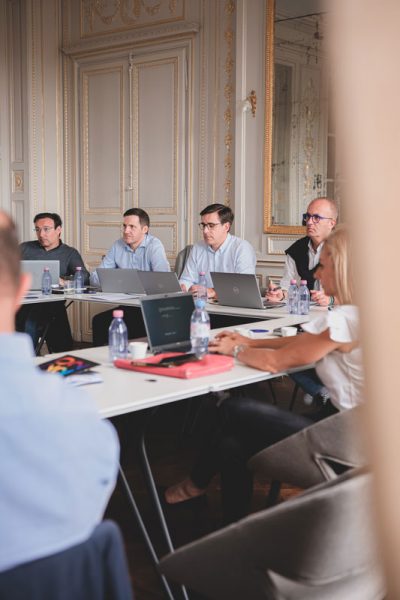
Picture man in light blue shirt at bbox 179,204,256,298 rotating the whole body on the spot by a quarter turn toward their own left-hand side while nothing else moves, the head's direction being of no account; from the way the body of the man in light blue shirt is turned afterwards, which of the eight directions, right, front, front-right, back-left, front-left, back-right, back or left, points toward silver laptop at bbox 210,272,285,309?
front-right

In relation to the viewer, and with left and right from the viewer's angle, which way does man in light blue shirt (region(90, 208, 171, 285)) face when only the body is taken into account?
facing the viewer and to the left of the viewer

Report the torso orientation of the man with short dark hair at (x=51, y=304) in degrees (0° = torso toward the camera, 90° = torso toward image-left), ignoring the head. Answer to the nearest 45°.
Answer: approximately 45°

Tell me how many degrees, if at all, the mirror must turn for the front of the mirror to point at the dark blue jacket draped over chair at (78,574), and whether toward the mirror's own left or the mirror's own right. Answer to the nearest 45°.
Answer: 0° — it already faces it

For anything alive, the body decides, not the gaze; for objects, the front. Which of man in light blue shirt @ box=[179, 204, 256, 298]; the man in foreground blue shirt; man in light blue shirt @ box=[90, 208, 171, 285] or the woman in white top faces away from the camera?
the man in foreground blue shirt

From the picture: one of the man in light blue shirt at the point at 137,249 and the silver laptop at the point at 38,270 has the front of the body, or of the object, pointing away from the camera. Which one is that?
the silver laptop

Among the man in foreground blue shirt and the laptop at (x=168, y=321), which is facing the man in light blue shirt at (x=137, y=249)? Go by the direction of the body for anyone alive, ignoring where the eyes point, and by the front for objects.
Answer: the man in foreground blue shirt

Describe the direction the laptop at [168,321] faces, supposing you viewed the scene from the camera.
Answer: facing the viewer

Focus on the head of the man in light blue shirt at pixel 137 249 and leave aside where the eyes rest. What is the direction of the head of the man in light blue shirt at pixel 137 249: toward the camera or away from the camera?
toward the camera

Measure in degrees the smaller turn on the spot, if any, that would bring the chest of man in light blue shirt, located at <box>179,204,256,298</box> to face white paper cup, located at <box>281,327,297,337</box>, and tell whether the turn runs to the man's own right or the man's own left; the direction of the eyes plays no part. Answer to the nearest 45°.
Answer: approximately 45° to the man's own left

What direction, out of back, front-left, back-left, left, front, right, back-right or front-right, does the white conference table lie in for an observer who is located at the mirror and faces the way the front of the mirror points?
front

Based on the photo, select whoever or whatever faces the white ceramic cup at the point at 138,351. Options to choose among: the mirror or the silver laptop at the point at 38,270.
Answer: the mirror

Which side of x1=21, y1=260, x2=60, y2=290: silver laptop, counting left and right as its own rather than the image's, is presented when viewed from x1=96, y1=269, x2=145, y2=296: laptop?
right

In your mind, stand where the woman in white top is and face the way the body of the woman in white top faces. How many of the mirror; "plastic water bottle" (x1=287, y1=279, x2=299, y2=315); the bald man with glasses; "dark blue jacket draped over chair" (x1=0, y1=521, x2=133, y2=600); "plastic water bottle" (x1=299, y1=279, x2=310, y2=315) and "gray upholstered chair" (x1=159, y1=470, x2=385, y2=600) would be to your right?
4

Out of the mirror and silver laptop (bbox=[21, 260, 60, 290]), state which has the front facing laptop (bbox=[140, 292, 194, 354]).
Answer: the mirror

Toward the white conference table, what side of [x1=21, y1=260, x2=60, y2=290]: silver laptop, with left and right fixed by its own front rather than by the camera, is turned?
back

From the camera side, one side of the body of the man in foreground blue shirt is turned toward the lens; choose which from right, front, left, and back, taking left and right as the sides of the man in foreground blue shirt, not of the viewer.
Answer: back

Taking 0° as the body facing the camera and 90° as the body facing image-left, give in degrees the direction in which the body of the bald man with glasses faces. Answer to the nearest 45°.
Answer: approximately 45°

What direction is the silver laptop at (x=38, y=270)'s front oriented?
away from the camera
